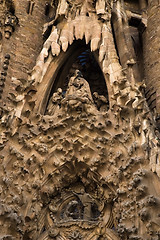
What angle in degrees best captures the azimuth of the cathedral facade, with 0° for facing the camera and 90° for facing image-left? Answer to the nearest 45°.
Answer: approximately 0°
